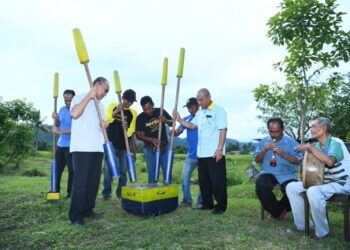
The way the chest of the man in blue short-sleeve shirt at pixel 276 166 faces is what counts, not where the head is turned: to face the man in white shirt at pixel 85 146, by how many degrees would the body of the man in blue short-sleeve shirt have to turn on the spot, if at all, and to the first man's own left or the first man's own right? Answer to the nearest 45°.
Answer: approximately 45° to the first man's own right

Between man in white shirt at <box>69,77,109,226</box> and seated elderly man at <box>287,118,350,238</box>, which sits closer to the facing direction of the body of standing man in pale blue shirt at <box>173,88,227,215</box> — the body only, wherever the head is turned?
the man in white shirt

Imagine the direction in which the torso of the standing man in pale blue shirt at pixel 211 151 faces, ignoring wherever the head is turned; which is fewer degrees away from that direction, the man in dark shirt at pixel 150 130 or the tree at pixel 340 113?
the man in dark shirt

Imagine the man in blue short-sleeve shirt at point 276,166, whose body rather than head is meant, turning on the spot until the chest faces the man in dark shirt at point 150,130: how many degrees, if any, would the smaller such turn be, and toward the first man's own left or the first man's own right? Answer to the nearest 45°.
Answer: approximately 90° to the first man's own right

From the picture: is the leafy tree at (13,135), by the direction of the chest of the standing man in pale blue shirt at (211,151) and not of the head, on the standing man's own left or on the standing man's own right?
on the standing man's own right

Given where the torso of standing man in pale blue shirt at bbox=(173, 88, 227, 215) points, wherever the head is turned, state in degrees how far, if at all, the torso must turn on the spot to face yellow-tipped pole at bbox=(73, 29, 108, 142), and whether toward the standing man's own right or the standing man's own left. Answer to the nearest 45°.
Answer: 0° — they already face it

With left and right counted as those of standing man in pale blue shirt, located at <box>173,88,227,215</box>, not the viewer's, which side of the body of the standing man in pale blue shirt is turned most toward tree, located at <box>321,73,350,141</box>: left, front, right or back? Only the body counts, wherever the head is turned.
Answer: back
